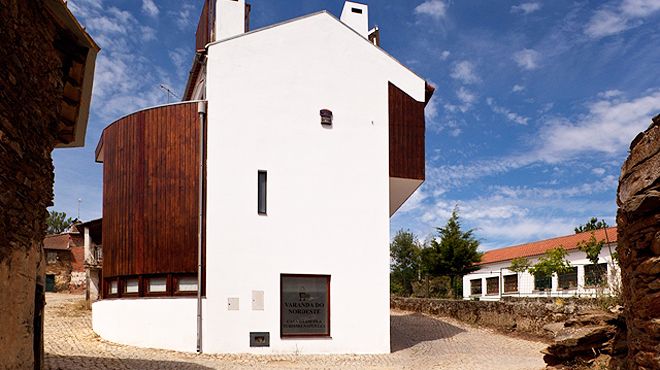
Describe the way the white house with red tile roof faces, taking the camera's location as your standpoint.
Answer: facing the viewer and to the left of the viewer

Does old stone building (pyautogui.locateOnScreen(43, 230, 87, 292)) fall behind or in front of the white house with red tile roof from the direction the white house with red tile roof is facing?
in front

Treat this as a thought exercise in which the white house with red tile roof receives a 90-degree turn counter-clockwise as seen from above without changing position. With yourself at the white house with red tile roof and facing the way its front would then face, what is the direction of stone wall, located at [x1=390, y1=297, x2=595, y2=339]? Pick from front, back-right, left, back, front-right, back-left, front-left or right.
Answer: front-right

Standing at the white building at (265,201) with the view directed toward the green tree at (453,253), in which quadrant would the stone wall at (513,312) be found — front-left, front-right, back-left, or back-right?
front-right

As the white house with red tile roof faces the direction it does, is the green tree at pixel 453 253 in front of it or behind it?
in front

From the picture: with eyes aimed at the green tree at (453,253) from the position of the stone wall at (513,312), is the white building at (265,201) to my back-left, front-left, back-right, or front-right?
back-left
